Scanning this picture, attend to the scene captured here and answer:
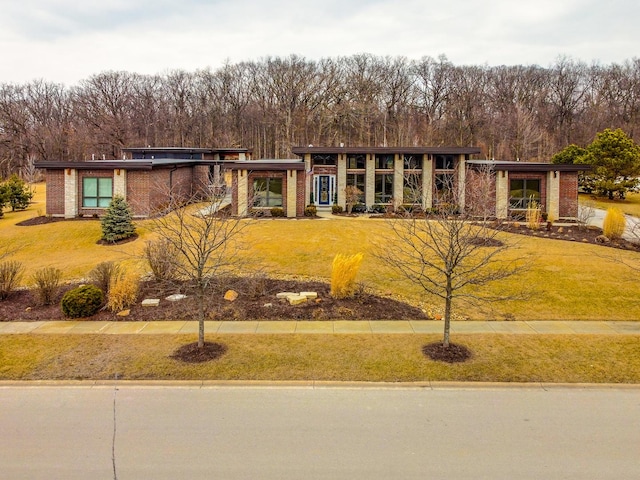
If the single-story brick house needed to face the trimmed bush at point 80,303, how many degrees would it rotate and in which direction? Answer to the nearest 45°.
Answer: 0° — it already faces it

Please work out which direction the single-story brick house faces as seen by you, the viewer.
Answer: facing the viewer

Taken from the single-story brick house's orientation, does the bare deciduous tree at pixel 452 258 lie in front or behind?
in front

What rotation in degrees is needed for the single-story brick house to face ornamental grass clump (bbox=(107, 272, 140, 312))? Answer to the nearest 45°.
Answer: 0° — it already faces it

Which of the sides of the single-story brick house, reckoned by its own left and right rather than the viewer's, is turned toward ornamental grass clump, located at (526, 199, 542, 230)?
left

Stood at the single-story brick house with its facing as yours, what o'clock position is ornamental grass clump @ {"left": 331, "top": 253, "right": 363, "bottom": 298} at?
The ornamental grass clump is roughly at 12 o'clock from the single-story brick house.

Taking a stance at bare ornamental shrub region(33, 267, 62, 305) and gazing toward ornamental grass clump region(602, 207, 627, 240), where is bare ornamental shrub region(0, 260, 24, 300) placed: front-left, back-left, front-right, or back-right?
back-left

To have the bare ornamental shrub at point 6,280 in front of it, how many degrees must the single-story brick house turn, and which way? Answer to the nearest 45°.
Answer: approximately 45° to its right

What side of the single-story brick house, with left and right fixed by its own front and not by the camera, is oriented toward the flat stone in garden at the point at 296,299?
front

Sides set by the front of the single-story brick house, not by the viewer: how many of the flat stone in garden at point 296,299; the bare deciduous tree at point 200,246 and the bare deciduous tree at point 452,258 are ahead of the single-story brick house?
3

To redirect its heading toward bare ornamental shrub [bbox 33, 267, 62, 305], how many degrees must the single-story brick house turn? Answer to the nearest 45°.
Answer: approximately 45° to its right

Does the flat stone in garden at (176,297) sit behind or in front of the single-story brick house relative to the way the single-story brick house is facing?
in front

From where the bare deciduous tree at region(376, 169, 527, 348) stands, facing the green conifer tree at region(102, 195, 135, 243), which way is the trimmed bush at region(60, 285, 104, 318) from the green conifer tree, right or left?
left

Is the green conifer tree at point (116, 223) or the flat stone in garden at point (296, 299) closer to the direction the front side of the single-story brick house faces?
the flat stone in garden

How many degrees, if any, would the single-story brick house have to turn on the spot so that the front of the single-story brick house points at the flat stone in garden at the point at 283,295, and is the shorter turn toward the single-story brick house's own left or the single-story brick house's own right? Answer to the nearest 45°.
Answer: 0° — it already faces it

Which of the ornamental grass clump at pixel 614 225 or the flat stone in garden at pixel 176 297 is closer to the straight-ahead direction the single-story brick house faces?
the flat stone in garden

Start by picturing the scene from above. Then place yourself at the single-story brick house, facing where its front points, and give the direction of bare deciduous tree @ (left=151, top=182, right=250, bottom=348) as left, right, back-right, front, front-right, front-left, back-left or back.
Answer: front
